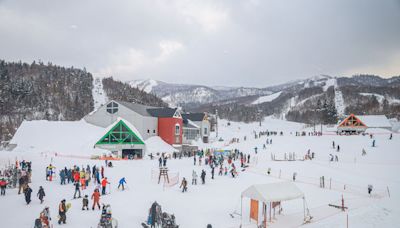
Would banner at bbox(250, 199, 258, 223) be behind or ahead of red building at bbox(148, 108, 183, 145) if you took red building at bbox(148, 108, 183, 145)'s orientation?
ahead

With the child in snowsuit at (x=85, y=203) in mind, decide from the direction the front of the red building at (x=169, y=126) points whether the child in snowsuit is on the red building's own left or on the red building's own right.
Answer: on the red building's own right

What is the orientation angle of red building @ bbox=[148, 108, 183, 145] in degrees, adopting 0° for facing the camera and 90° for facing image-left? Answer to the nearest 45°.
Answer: approximately 315°

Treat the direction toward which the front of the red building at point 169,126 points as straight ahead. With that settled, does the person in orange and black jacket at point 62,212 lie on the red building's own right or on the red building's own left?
on the red building's own right

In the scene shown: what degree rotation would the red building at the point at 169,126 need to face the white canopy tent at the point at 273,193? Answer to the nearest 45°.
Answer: approximately 45° to its right
